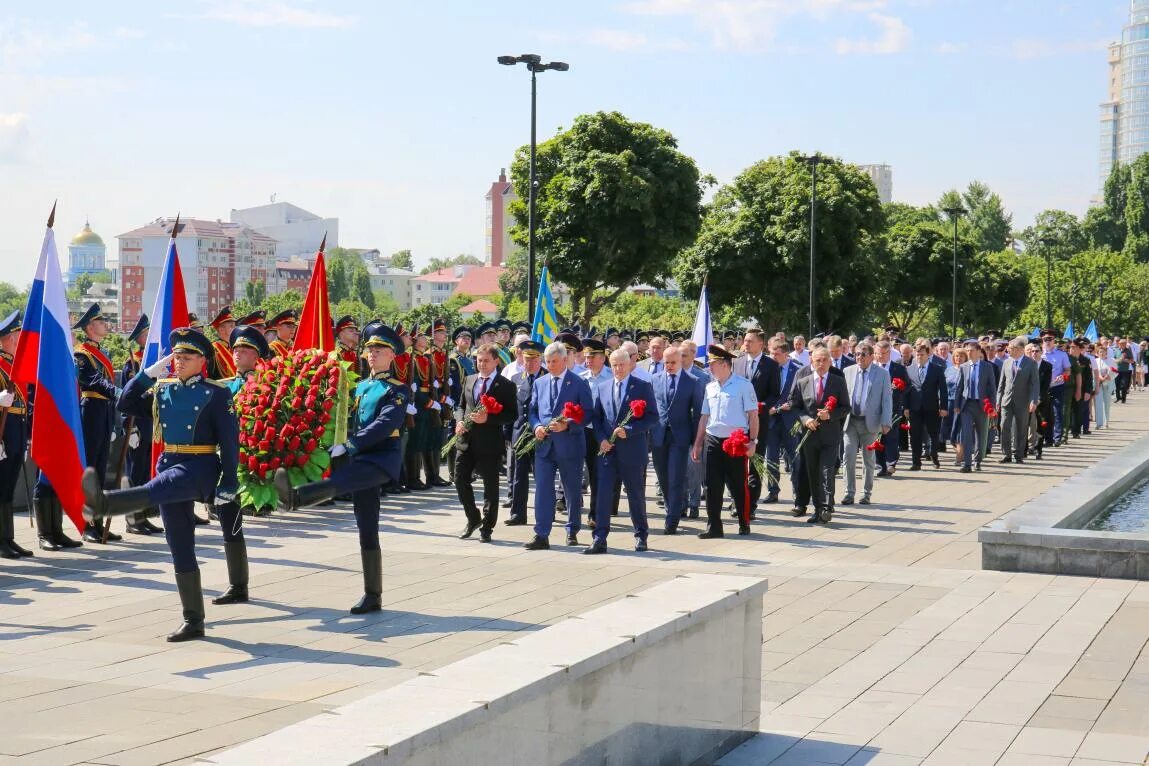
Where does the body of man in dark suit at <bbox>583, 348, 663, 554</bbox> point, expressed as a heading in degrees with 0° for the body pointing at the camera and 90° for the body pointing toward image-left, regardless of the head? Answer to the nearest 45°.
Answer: approximately 45°

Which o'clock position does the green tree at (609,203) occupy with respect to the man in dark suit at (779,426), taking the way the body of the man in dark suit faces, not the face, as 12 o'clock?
The green tree is roughly at 4 o'clock from the man in dark suit.

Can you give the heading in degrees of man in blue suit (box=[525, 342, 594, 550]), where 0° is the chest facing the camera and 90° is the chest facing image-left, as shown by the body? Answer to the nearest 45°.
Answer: approximately 45°

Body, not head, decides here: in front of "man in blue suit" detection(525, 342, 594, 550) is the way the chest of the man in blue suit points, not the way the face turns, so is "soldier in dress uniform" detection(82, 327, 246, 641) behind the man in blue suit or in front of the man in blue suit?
in front

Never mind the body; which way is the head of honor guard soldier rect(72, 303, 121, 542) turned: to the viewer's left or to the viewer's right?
to the viewer's right

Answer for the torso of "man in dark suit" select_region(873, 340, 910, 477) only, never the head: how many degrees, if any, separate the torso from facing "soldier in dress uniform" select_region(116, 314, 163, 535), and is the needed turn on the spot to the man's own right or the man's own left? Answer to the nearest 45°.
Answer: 0° — they already face them

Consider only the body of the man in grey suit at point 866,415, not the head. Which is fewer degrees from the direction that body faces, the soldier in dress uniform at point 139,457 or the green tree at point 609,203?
the soldier in dress uniform

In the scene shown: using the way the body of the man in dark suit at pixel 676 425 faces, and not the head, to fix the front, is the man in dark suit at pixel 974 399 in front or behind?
behind

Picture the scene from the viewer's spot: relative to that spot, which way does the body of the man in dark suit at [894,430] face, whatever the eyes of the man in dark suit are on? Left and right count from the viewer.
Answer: facing the viewer and to the left of the viewer

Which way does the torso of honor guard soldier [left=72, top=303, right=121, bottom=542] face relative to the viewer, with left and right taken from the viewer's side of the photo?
facing the viewer and to the right of the viewer

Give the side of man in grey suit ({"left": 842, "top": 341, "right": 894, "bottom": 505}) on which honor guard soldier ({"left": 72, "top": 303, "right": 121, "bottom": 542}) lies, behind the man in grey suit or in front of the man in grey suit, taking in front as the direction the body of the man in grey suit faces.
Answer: in front

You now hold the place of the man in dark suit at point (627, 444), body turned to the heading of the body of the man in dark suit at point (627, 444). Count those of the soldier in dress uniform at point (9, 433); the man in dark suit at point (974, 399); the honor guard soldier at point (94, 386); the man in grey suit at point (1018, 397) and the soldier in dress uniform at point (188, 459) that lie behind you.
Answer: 2

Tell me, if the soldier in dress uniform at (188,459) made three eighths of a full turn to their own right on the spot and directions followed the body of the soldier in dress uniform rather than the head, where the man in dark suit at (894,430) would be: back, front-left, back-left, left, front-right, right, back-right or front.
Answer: front-right

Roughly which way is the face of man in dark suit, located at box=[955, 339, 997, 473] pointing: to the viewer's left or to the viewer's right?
to the viewer's left

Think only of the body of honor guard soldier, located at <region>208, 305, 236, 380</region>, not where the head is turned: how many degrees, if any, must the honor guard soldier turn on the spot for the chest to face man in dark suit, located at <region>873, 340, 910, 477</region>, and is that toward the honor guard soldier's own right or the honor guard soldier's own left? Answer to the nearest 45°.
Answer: approximately 90° to the honor guard soldier's own left

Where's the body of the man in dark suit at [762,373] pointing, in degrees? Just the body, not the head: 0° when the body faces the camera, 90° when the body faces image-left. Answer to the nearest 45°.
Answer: approximately 45°
